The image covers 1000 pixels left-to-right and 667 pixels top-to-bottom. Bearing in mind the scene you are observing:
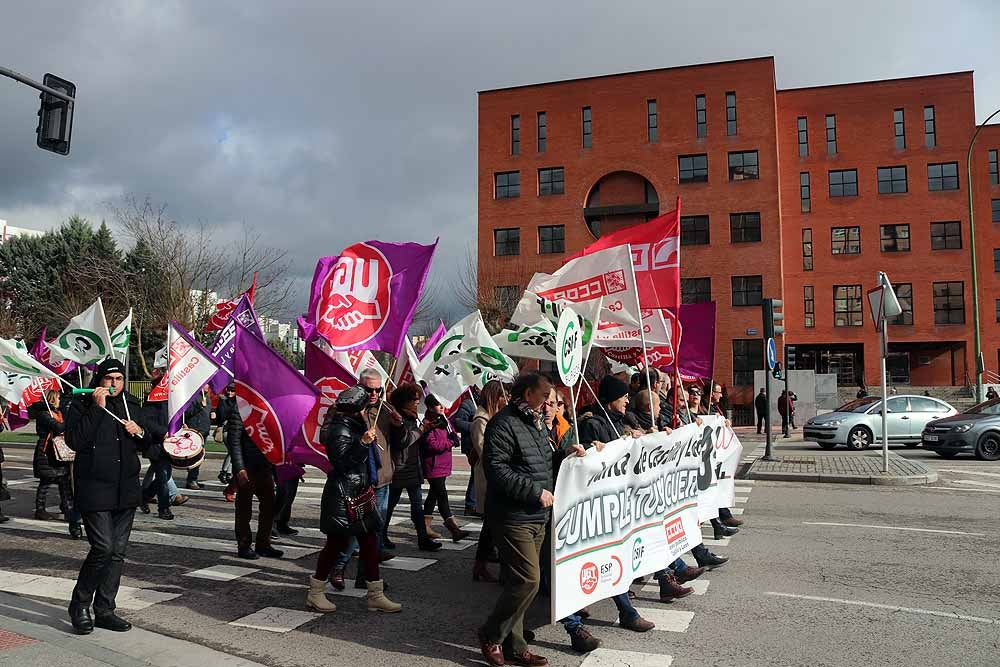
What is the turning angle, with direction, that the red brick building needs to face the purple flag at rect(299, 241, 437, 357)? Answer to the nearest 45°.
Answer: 0° — it already faces it

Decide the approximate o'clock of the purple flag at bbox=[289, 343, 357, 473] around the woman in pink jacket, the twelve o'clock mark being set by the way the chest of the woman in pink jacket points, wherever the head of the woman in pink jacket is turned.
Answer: The purple flag is roughly at 4 o'clock from the woman in pink jacket.

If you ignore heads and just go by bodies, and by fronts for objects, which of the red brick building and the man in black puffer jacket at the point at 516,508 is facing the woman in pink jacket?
the red brick building

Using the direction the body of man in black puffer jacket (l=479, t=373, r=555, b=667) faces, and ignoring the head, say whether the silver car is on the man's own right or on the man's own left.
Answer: on the man's own left
